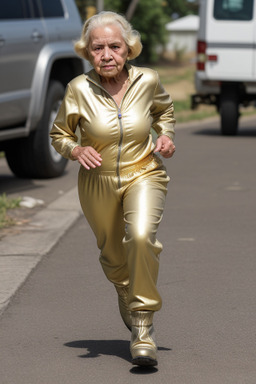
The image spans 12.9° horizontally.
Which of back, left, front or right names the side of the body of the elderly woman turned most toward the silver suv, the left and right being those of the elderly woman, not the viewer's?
back

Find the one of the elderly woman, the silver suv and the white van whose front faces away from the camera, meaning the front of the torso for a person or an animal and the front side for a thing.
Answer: the white van

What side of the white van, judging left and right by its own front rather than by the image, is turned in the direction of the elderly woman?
back

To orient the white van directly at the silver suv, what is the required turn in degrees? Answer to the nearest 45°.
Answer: approximately 180°

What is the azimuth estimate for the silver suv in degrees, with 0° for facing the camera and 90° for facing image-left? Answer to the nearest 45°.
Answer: approximately 45°

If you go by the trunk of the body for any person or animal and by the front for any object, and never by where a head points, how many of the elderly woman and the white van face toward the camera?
1

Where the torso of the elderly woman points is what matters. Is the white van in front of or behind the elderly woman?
behind

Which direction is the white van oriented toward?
away from the camera

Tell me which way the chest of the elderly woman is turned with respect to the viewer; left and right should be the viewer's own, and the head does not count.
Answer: facing the viewer

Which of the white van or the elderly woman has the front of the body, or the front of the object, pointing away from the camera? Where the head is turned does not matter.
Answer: the white van
